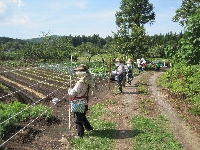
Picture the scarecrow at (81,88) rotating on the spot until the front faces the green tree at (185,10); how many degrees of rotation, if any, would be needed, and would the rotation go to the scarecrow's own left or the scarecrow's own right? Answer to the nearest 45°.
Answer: approximately 135° to the scarecrow's own right

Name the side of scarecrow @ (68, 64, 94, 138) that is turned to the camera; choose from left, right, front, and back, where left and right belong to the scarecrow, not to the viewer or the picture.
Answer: left

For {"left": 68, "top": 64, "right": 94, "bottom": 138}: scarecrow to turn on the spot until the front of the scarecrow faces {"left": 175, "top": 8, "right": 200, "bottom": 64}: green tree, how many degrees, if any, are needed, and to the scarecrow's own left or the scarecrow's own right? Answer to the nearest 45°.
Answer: approximately 135° to the scarecrow's own right
